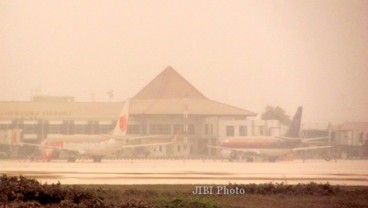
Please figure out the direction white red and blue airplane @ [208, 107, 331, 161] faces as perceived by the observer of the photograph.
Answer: facing the viewer and to the left of the viewer

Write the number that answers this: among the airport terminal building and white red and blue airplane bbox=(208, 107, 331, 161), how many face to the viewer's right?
0

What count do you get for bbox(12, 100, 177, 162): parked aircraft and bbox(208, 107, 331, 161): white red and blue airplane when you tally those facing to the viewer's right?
0

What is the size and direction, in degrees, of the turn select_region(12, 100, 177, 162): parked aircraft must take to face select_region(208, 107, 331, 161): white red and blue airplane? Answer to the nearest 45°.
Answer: approximately 135° to its left

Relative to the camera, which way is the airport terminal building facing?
toward the camera

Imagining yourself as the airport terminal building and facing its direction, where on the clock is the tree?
The tree is roughly at 9 o'clock from the airport terminal building.

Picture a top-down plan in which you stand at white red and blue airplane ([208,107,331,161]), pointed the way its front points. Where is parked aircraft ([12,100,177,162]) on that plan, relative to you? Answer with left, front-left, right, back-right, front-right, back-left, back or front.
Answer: front-right

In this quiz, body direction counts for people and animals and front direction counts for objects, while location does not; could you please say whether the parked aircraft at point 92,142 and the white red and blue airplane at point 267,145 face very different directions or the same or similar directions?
same or similar directions
